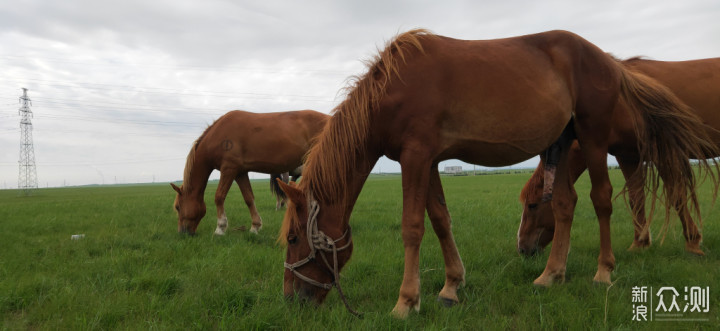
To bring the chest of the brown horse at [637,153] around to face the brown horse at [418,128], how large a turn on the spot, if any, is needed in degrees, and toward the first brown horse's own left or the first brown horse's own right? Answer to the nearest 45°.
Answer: approximately 45° to the first brown horse's own left

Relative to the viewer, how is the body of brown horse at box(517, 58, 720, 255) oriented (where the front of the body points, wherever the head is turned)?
to the viewer's left

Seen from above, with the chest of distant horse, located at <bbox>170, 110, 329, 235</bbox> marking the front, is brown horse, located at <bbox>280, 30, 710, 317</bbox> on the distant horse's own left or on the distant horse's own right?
on the distant horse's own left

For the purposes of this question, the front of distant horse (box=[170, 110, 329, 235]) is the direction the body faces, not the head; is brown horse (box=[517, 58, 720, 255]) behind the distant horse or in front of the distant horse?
behind

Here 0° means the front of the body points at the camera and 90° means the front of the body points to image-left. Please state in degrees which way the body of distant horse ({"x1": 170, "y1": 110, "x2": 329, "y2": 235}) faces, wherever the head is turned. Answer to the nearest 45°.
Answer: approximately 90°

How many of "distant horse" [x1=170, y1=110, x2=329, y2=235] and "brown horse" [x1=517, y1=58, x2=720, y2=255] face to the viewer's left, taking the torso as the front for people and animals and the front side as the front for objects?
2
